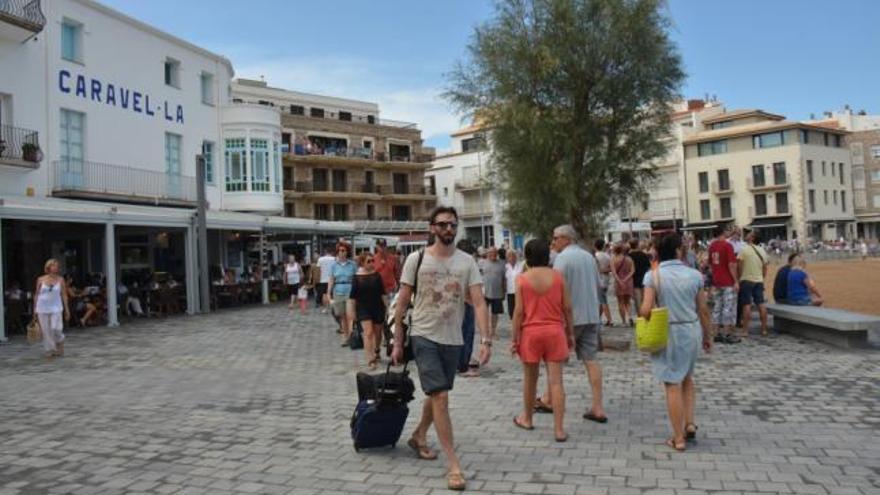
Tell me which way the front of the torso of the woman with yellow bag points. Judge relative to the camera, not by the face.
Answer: away from the camera

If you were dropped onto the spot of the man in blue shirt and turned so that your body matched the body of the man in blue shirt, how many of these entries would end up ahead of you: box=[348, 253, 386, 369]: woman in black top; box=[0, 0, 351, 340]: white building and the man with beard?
2

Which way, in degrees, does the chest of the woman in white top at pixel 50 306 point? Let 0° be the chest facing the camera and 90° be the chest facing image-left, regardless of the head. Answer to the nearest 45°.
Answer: approximately 0°

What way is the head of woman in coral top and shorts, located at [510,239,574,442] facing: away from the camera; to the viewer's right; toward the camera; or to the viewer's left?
away from the camera

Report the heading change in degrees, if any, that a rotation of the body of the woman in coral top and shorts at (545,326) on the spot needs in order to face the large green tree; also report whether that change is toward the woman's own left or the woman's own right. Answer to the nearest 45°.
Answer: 0° — they already face it

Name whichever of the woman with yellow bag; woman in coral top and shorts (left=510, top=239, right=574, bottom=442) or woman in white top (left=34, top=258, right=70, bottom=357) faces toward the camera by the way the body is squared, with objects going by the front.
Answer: the woman in white top

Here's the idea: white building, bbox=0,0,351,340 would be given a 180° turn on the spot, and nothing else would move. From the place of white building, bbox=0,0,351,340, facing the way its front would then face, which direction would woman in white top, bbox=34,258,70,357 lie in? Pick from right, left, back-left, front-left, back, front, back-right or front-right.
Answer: back-left

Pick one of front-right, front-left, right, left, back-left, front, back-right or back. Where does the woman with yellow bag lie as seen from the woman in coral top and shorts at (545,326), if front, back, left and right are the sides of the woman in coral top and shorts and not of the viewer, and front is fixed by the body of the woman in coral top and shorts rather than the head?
right

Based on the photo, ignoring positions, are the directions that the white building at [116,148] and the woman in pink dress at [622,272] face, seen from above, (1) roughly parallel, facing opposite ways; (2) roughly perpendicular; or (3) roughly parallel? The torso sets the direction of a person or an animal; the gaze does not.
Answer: roughly perpendicular

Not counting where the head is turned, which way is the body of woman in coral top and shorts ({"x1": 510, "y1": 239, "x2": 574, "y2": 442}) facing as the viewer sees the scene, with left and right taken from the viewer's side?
facing away from the viewer

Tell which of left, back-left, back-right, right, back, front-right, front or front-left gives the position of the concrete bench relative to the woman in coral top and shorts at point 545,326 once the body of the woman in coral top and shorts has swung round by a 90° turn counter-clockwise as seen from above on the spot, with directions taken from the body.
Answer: back-right
